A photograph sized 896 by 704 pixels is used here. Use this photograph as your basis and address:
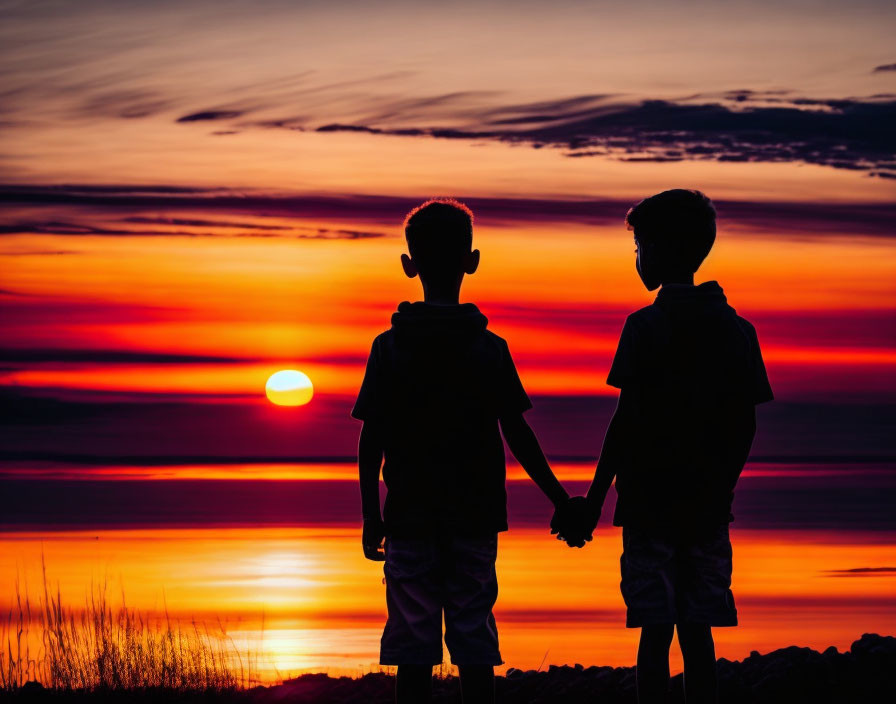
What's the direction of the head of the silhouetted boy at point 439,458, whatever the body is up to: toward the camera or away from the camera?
away from the camera

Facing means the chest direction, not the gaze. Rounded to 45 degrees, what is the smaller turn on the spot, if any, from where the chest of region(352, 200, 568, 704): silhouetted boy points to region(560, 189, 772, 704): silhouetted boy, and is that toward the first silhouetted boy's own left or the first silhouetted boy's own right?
approximately 90° to the first silhouetted boy's own right

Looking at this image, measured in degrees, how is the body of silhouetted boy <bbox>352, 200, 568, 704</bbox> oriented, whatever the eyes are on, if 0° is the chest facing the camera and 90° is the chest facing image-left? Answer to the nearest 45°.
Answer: approximately 180°

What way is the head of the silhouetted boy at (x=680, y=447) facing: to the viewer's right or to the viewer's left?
to the viewer's left

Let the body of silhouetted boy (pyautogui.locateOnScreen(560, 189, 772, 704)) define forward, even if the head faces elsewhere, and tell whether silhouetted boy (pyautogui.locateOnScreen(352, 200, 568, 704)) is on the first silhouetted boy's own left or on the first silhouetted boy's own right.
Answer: on the first silhouetted boy's own left

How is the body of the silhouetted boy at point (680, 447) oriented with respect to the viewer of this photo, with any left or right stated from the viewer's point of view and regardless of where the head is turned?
facing away from the viewer and to the left of the viewer
